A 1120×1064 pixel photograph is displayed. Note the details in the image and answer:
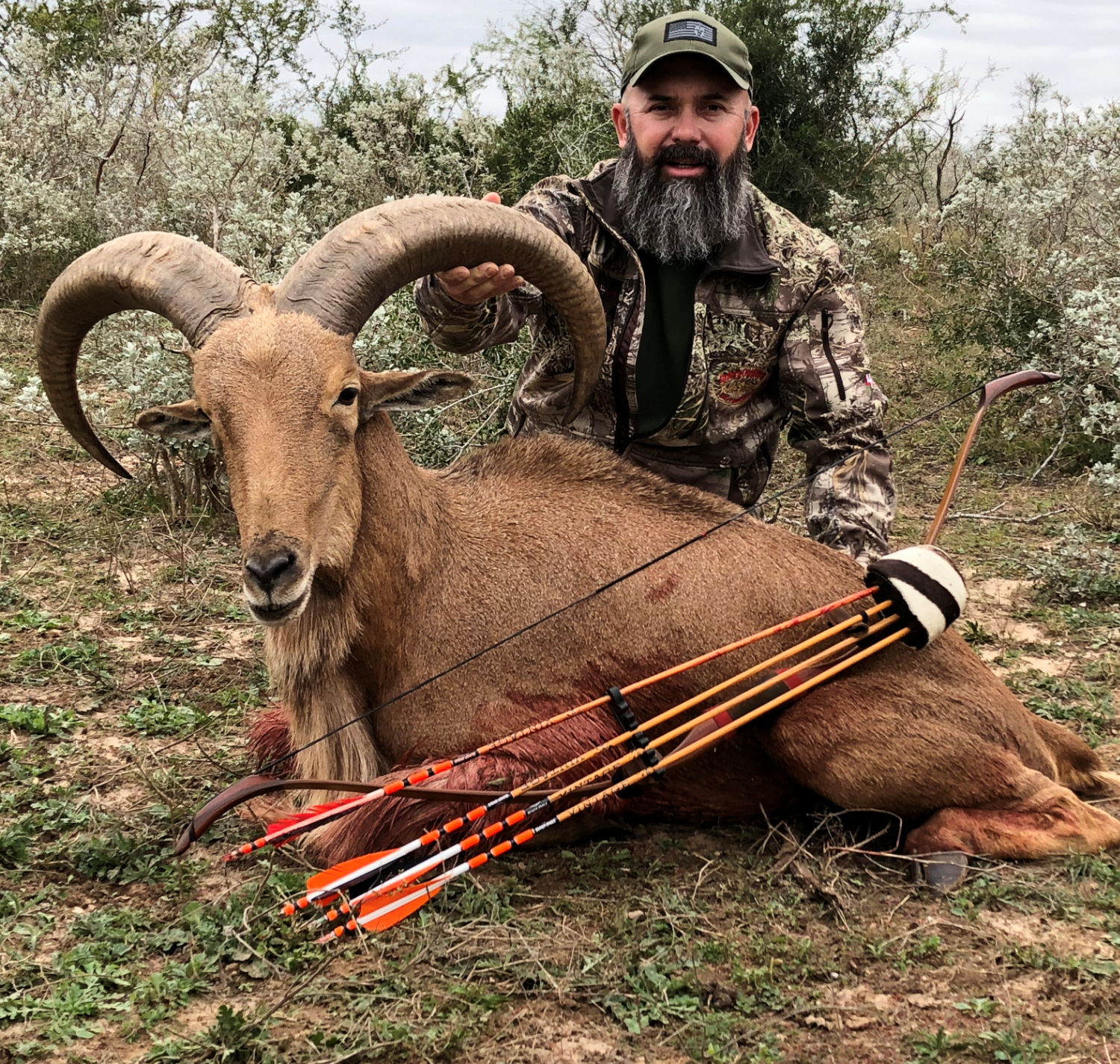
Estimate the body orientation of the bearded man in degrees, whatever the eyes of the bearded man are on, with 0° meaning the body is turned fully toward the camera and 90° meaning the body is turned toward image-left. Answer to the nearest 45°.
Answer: approximately 0°
